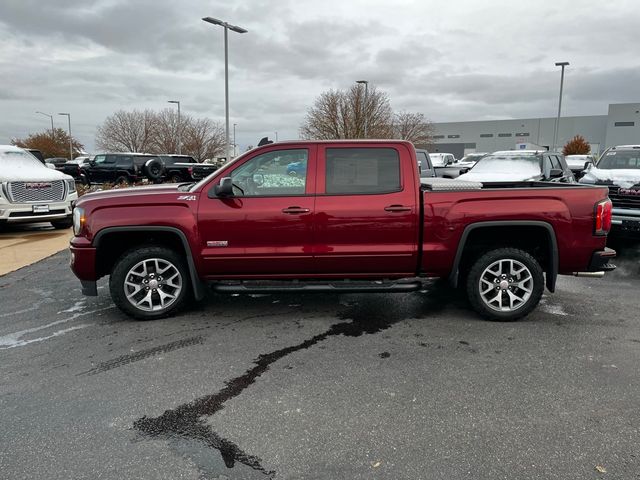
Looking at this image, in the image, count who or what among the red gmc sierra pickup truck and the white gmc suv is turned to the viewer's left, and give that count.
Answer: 1

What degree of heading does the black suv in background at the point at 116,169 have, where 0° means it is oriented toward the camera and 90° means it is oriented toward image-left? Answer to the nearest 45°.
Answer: approximately 135°

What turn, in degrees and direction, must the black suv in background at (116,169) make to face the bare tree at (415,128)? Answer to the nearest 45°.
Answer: approximately 90° to its right

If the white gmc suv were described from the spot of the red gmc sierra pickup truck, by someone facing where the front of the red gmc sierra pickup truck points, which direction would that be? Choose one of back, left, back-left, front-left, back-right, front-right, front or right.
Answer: front-right

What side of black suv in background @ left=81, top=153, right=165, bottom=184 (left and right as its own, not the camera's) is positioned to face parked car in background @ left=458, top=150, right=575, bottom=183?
back

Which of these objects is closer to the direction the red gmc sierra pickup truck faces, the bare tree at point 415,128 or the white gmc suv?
the white gmc suv

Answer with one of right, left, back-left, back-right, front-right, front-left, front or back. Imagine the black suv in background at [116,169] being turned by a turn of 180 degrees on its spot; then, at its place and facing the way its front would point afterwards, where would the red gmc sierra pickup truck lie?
front-right

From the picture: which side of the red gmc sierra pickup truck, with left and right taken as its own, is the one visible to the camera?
left

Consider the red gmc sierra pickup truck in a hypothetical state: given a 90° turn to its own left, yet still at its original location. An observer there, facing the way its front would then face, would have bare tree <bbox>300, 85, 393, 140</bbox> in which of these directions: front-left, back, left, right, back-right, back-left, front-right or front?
back

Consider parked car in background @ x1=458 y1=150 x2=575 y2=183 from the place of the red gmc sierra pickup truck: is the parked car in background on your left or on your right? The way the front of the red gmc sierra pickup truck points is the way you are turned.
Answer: on your right

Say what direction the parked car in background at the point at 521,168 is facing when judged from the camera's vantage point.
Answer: facing the viewer and to the left of the viewer

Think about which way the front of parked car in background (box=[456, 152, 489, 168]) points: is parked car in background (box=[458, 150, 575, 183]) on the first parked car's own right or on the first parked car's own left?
on the first parked car's own left
